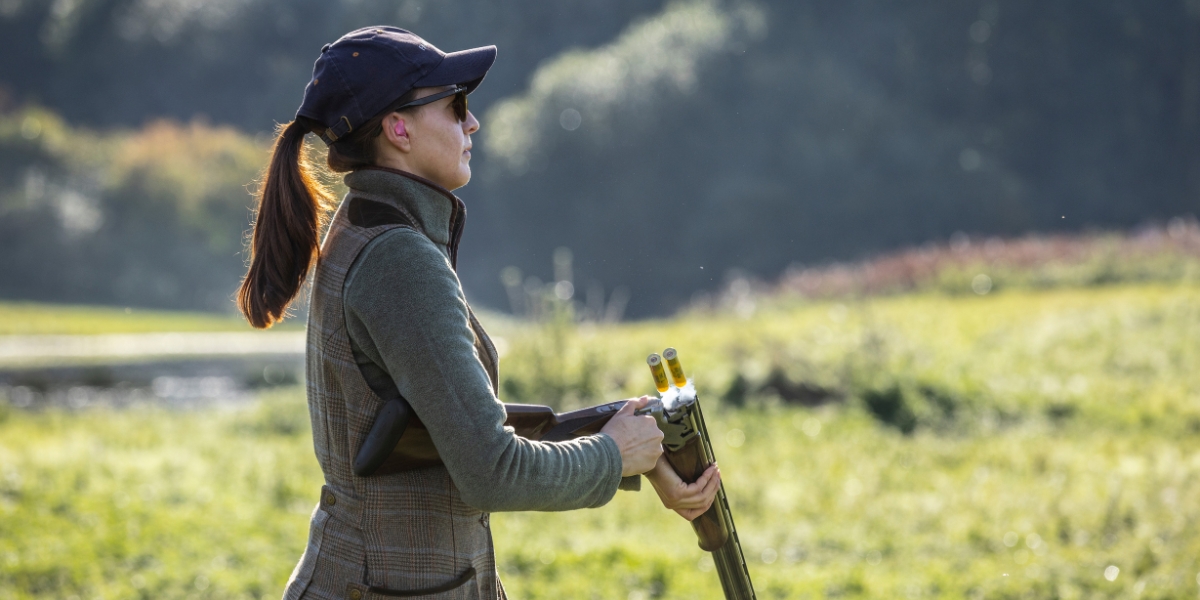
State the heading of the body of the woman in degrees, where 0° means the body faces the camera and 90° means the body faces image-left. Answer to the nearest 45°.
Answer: approximately 270°

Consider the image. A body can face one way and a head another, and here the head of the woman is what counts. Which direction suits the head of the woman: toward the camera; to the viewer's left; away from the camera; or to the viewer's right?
to the viewer's right
